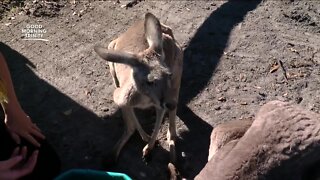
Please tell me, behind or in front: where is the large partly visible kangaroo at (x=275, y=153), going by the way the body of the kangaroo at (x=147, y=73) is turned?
in front

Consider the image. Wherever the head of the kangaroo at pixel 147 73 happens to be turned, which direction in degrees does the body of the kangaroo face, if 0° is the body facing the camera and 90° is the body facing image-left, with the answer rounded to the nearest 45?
approximately 0°
